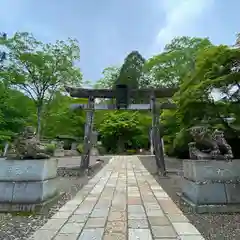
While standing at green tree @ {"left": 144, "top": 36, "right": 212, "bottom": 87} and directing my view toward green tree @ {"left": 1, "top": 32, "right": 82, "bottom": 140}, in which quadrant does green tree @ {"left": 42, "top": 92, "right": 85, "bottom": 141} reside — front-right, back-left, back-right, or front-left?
front-right

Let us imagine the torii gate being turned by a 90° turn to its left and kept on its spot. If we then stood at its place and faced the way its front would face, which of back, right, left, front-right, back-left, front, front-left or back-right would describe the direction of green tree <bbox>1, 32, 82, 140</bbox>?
back-left

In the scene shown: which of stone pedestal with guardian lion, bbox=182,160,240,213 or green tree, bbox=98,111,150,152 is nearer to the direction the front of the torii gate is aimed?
the stone pedestal with guardian lion

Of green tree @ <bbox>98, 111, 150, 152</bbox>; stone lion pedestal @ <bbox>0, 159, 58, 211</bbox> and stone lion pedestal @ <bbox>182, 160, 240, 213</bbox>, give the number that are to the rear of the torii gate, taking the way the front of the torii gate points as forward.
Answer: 1

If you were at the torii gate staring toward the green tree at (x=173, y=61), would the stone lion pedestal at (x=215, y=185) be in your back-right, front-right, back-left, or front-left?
back-right

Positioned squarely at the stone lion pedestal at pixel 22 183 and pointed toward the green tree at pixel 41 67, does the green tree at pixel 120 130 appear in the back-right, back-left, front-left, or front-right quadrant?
front-right

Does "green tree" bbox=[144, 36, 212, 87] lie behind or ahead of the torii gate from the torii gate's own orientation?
behind

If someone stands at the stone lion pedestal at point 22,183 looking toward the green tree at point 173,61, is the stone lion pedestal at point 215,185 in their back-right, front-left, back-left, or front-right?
front-right

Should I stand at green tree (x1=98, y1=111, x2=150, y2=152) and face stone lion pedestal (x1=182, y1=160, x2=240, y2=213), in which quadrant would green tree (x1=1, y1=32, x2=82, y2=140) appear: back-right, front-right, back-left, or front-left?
front-right

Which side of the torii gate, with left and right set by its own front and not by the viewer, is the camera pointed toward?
front

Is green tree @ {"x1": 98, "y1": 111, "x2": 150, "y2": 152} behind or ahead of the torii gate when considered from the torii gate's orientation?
behind
